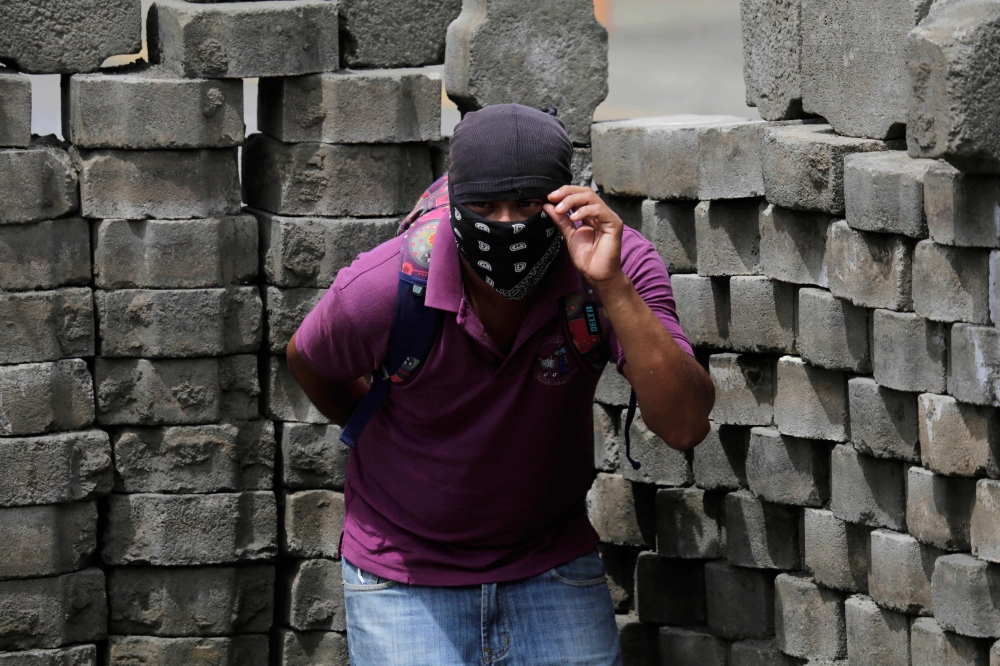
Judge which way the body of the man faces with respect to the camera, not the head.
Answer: toward the camera

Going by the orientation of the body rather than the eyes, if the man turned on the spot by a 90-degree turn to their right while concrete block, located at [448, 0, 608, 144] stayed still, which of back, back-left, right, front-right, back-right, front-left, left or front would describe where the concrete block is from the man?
right

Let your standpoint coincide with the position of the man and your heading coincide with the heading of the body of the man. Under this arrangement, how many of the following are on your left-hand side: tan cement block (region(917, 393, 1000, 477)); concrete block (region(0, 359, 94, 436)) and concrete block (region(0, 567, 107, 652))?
1

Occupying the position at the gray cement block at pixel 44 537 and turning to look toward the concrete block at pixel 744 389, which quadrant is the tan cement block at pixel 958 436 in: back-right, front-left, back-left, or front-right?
front-right

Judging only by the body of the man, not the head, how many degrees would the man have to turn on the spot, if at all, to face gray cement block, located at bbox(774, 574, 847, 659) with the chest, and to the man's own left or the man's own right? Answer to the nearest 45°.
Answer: approximately 135° to the man's own left

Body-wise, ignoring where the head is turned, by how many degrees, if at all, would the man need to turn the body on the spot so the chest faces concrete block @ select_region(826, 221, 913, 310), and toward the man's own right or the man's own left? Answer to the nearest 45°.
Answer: approximately 90° to the man's own left

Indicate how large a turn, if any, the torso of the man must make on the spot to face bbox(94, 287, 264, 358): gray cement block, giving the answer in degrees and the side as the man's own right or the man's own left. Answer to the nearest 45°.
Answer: approximately 135° to the man's own right

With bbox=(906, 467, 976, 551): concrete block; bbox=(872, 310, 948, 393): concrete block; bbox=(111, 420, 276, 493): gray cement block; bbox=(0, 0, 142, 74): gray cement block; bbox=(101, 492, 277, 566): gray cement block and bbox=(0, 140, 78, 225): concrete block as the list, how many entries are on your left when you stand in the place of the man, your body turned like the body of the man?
2

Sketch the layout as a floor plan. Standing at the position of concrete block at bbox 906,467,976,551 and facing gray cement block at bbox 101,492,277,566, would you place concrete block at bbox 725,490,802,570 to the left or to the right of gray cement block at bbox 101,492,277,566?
right

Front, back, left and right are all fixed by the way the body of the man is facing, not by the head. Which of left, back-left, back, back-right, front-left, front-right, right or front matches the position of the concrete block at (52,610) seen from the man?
back-right
